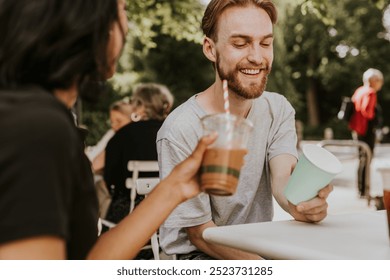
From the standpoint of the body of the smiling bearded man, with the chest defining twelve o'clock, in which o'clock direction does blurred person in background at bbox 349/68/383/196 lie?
The blurred person in background is roughly at 8 o'clock from the smiling bearded man.

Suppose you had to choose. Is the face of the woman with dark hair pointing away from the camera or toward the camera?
away from the camera

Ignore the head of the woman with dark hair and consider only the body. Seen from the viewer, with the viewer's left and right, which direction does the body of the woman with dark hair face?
facing away from the viewer and to the right of the viewer

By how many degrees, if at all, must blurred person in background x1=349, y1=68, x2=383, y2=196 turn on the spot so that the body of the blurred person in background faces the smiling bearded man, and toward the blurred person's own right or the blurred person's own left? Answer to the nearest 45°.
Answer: approximately 90° to the blurred person's own right

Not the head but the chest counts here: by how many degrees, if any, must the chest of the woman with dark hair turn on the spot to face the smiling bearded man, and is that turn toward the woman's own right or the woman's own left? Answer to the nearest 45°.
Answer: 0° — they already face them

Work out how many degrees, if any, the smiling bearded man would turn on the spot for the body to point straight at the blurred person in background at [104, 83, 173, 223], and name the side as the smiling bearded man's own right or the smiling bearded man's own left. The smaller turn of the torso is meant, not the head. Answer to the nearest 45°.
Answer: approximately 180°

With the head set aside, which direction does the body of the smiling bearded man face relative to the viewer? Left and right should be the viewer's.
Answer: facing the viewer and to the right of the viewer

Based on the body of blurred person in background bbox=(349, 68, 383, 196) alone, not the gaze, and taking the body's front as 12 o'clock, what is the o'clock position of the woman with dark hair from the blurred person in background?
The woman with dark hair is roughly at 3 o'clock from the blurred person in background.

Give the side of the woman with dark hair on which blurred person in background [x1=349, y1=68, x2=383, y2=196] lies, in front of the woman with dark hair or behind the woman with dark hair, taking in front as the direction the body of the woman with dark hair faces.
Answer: in front

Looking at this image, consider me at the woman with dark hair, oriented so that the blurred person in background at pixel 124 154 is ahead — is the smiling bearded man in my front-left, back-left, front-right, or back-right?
front-right

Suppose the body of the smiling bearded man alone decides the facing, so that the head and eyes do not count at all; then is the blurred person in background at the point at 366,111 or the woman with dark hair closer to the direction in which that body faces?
the woman with dark hair
